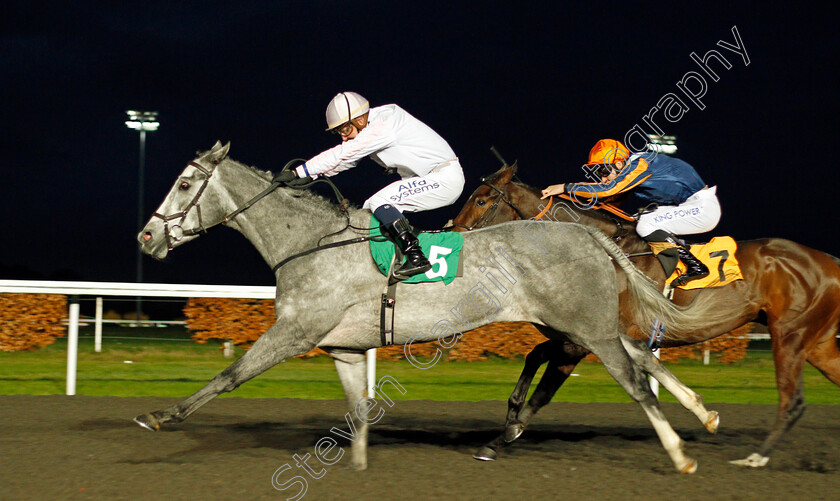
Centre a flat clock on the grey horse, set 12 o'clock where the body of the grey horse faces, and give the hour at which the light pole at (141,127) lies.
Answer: The light pole is roughly at 2 o'clock from the grey horse.

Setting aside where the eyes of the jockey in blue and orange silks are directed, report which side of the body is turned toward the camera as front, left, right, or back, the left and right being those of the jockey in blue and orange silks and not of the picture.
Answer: left

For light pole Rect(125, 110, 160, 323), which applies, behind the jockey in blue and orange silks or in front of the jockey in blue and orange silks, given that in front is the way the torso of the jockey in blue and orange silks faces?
in front

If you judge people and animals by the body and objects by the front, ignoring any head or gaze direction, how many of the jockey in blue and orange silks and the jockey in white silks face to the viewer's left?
2

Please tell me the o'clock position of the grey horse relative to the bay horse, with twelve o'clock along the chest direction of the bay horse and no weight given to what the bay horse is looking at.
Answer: The grey horse is roughly at 11 o'clock from the bay horse.

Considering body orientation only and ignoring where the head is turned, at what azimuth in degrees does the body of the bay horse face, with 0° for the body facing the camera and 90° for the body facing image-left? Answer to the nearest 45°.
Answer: approximately 90°

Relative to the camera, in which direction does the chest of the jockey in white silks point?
to the viewer's left

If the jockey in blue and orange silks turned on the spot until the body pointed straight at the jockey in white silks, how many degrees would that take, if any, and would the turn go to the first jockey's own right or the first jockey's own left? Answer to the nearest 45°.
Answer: approximately 45° to the first jockey's own left

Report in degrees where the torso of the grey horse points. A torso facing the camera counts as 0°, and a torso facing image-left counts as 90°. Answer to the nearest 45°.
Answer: approximately 90°

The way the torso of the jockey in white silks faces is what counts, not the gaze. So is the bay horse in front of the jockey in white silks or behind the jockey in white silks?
behind

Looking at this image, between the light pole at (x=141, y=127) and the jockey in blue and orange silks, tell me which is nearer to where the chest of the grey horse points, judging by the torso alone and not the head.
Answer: the light pole

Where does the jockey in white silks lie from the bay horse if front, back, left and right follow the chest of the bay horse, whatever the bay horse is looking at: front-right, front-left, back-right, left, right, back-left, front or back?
front-left

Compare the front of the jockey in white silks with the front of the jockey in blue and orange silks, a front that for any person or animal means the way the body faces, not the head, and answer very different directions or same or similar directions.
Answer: same or similar directions
